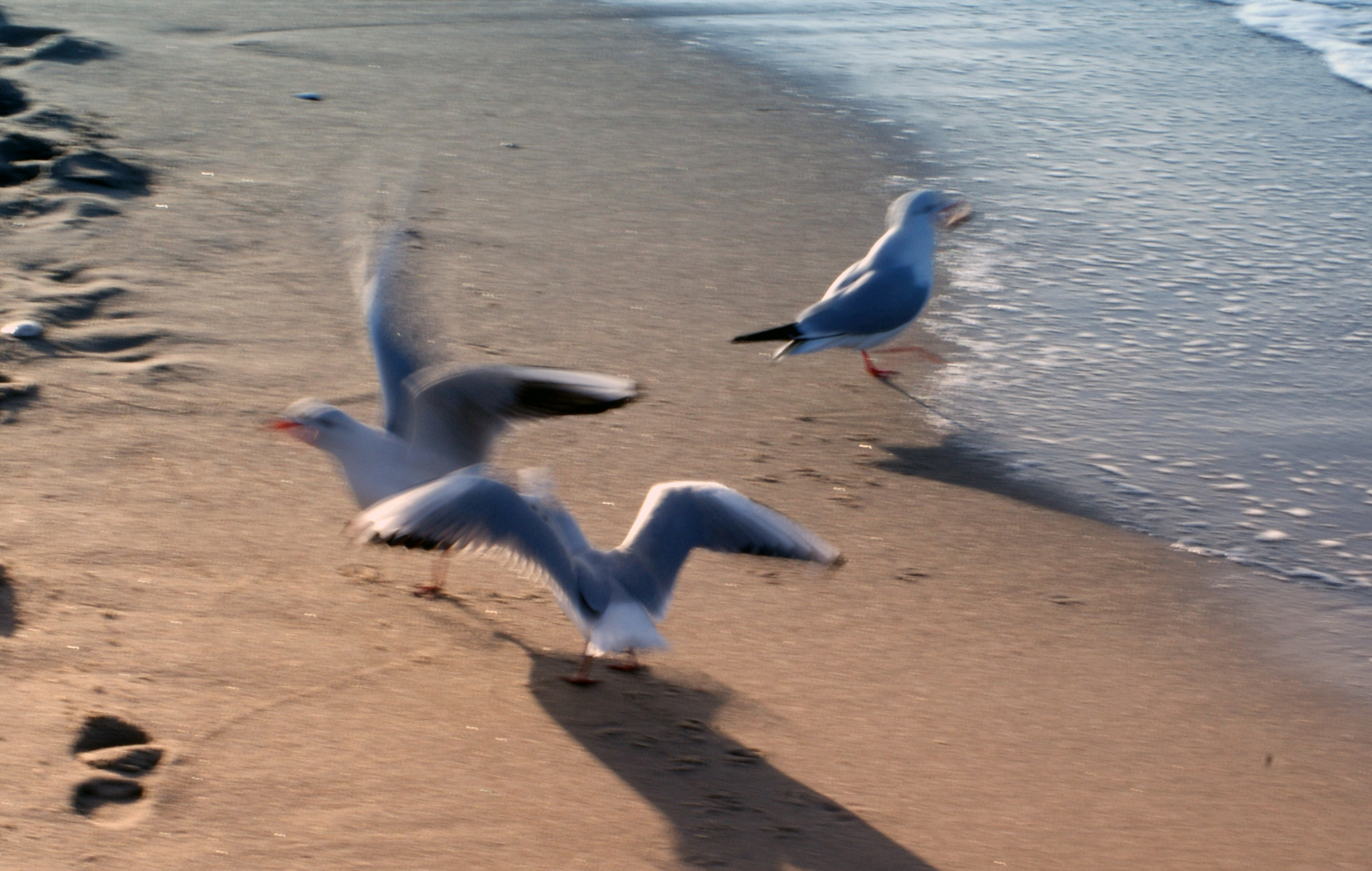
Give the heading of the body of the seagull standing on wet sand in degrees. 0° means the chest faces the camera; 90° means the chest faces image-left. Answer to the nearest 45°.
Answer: approximately 270°

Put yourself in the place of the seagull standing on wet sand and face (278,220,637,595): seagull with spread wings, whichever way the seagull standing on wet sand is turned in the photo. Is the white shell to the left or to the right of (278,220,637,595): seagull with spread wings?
right

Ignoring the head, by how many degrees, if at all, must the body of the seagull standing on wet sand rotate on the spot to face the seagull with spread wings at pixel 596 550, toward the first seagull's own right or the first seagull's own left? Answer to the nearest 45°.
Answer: approximately 90° to the first seagull's own right

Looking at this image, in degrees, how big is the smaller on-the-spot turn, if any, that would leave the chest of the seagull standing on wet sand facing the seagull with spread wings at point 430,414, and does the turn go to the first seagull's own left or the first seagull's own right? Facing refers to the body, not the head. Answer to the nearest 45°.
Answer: approximately 135° to the first seagull's own right
